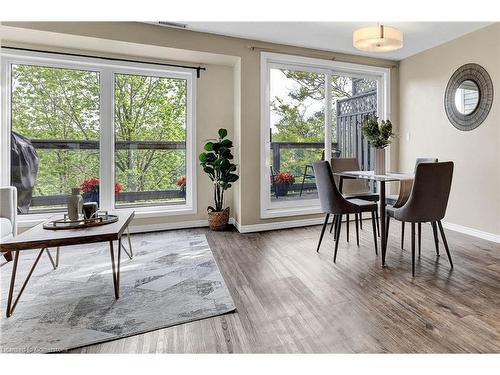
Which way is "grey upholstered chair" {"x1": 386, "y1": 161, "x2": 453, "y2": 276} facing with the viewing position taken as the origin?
facing away from the viewer and to the left of the viewer

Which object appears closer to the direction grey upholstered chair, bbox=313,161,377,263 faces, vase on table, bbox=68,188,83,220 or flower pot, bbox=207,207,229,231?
the flower pot

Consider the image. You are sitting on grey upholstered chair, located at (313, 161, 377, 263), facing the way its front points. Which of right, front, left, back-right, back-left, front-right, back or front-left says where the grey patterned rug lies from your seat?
back

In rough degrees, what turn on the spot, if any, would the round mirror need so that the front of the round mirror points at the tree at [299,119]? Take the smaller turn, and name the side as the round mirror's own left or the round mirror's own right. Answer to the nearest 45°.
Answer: approximately 45° to the round mirror's own right

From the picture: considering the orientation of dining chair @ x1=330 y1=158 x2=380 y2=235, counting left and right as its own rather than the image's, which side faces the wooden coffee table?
right

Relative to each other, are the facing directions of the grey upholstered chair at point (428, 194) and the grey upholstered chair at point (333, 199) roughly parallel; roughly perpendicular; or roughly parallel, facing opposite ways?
roughly perpendicular

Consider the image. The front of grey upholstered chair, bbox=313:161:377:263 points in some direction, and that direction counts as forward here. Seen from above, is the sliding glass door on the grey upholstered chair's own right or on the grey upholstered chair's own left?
on the grey upholstered chair's own left

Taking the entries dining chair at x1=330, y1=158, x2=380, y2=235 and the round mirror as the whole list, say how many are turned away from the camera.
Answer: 0

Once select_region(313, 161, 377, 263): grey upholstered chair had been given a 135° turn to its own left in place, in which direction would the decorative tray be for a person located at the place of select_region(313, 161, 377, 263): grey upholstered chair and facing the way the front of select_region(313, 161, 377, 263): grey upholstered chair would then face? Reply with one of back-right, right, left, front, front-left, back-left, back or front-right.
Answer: front-left

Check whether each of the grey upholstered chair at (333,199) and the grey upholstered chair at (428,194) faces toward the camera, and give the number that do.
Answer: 0

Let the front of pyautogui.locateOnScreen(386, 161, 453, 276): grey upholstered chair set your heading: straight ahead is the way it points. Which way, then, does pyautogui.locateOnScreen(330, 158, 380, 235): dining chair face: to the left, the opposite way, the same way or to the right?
the opposite way

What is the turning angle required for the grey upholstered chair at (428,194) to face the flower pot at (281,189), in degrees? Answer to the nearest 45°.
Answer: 0° — it already faces it

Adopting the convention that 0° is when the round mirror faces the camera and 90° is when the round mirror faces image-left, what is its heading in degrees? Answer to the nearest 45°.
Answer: approximately 45°

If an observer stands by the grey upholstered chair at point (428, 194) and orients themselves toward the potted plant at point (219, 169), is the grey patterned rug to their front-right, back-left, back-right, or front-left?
front-left

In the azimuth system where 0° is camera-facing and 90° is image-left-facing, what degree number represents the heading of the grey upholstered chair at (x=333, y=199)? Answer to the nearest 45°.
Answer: approximately 225°
